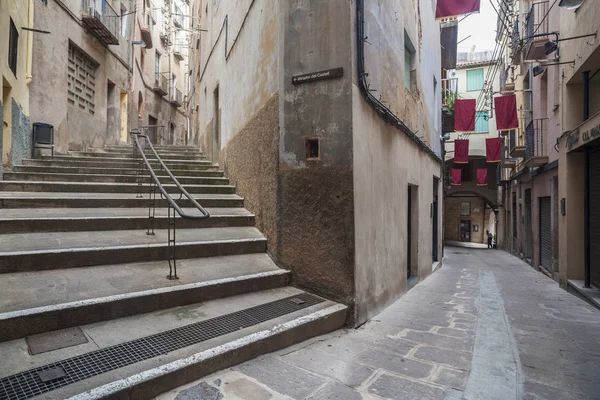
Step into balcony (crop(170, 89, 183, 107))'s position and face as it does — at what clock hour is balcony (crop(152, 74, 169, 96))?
balcony (crop(152, 74, 169, 96)) is roughly at 2 o'clock from balcony (crop(170, 89, 183, 107)).

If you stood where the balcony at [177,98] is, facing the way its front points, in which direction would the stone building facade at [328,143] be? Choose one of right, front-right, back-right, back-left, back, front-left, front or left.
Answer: front-right

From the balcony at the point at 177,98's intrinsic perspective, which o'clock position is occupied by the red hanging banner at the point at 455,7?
The red hanging banner is roughly at 1 o'clock from the balcony.

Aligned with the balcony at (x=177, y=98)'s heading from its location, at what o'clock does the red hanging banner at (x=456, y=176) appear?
The red hanging banner is roughly at 11 o'clock from the balcony.

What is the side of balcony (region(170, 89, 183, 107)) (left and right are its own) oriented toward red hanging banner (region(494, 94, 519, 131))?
front

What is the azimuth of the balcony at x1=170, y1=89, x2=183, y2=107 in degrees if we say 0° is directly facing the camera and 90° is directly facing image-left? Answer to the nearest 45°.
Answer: approximately 315°

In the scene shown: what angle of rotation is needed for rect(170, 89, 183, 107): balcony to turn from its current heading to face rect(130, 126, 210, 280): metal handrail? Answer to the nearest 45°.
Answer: approximately 45° to its right

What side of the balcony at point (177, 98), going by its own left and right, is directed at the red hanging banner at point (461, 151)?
front

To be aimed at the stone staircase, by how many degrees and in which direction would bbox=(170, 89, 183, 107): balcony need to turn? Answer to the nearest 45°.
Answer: approximately 45° to its right
